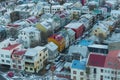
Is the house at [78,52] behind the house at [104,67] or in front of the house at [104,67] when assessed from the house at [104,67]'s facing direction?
behind

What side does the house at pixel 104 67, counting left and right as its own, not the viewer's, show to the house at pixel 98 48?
back

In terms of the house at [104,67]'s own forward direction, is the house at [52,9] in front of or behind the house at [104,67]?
behind

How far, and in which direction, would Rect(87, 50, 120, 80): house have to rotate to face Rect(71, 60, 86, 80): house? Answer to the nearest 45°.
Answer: approximately 90° to its right

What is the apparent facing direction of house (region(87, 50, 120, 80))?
toward the camera

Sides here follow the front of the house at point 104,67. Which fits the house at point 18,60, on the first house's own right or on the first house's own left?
on the first house's own right

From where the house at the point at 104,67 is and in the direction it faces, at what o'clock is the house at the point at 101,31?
the house at the point at 101,31 is roughly at 6 o'clock from the house at the point at 104,67.

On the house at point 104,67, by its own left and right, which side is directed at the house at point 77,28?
back

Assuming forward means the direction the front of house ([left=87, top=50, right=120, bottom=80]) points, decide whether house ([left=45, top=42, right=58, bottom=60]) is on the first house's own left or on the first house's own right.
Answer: on the first house's own right

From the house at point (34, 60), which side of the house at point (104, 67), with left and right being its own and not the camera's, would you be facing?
right
